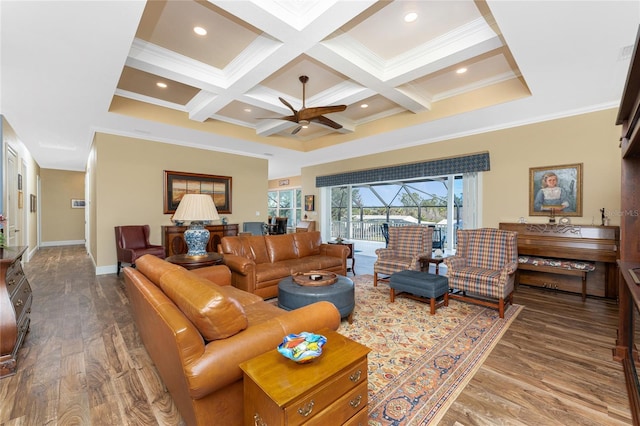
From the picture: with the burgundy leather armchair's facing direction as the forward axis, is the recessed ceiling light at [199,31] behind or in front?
in front

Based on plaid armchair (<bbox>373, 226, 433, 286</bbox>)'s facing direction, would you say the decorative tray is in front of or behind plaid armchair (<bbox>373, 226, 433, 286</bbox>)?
in front

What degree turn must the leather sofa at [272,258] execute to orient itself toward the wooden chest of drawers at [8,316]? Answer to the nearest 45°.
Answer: approximately 90° to its right

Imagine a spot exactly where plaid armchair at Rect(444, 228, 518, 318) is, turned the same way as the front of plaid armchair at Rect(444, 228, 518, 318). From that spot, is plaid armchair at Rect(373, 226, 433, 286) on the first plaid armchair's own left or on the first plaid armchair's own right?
on the first plaid armchair's own right

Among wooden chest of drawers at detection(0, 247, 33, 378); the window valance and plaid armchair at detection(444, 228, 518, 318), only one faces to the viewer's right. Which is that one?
the wooden chest of drawers

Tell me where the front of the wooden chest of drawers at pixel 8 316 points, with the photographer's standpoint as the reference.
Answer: facing to the right of the viewer

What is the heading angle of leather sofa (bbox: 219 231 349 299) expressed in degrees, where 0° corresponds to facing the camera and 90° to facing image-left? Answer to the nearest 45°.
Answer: approximately 315°

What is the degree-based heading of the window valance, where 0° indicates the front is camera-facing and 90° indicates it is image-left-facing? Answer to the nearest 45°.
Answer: approximately 45°

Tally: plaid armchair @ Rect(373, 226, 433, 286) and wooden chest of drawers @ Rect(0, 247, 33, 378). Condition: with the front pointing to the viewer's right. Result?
1

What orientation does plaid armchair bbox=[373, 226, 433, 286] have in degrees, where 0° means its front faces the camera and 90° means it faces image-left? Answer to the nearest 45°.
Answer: approximately 45°

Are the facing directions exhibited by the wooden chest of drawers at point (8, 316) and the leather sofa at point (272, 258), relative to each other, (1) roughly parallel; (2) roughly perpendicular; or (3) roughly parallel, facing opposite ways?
roughly perpendicular
